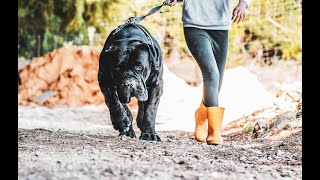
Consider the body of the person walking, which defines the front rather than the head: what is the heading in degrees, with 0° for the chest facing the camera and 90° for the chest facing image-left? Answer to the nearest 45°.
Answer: approximately 0°
